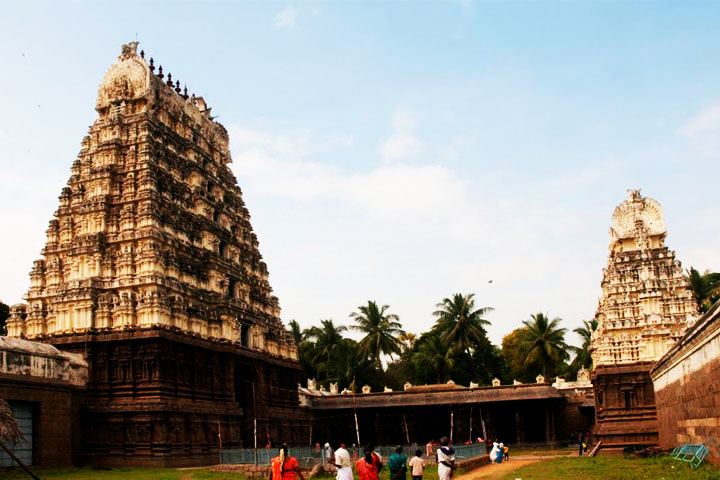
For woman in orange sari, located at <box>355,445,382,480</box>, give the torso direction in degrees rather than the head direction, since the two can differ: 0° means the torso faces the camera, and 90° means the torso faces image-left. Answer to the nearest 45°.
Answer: approximately 180°

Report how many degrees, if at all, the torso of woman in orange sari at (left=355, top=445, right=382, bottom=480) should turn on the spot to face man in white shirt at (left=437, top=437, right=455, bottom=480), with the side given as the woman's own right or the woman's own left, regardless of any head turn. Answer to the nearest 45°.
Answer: approximately 45° to the woman's own right

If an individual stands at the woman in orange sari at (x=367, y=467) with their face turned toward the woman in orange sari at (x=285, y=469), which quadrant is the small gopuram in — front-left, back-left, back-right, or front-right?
back-right

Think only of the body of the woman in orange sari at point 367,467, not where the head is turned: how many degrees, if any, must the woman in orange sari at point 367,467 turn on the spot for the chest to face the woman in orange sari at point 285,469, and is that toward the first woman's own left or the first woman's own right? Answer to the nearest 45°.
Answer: approximately 135° to the first woman's own left
